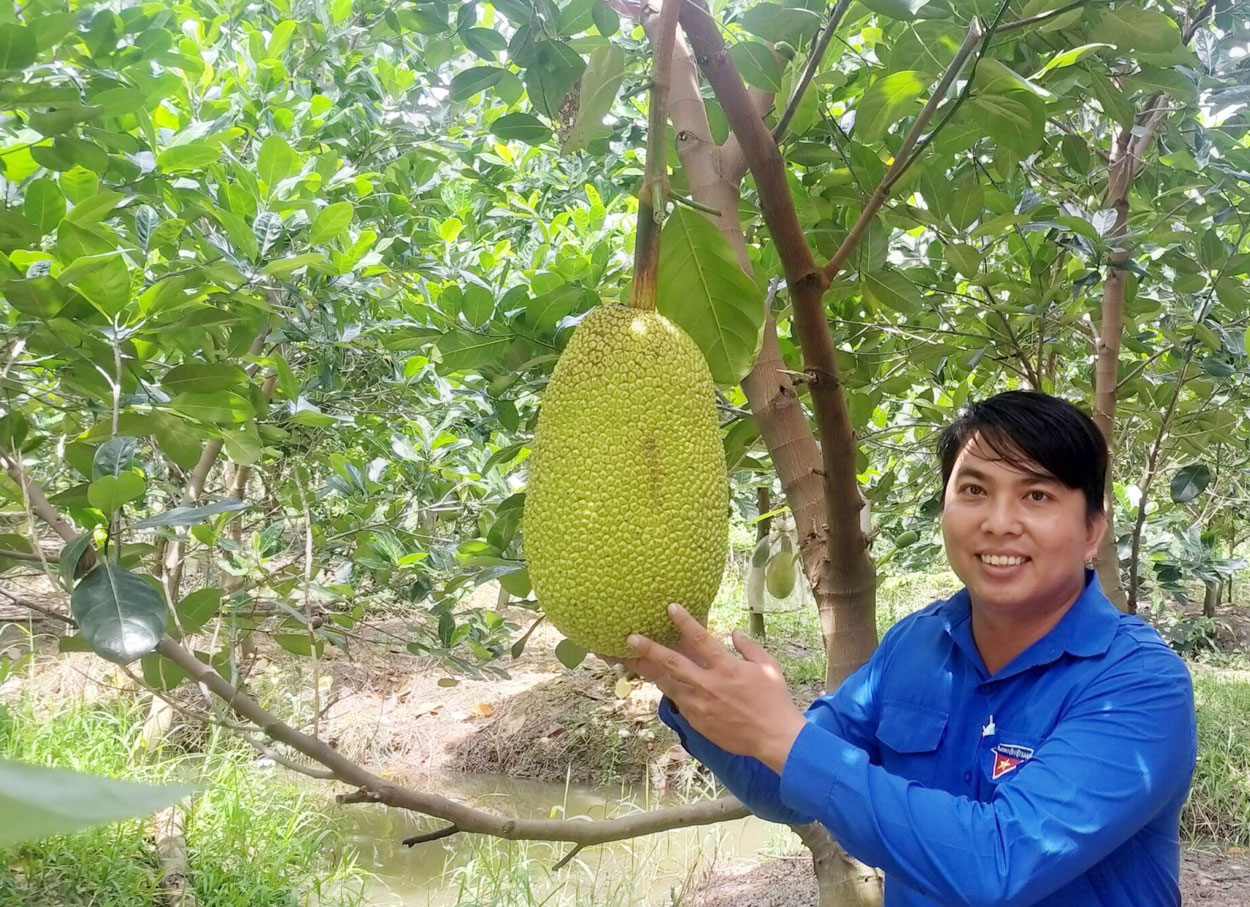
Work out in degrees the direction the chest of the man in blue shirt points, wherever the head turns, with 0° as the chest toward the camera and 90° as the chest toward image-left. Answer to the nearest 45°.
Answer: approximately 45°
